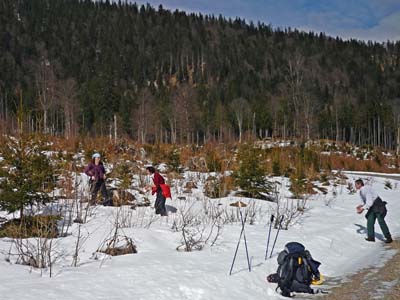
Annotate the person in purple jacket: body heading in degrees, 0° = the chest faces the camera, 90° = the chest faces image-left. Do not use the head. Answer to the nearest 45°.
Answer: approximately 0°

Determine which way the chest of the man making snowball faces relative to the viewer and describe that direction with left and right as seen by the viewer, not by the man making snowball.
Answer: facing to the left of the viewer

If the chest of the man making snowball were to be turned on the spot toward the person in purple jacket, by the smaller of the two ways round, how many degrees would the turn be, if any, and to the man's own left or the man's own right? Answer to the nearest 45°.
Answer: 0° — they already face them

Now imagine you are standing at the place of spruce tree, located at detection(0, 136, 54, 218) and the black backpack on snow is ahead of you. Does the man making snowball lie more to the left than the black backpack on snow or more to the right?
left

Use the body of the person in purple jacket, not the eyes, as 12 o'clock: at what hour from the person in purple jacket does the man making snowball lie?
The man making snowball is roughly at 10 o'clock from the person in purple jacket.

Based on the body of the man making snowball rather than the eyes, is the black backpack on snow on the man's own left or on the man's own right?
on the man's own left

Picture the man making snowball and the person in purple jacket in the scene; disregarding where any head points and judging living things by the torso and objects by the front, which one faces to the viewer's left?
the man making snowball
